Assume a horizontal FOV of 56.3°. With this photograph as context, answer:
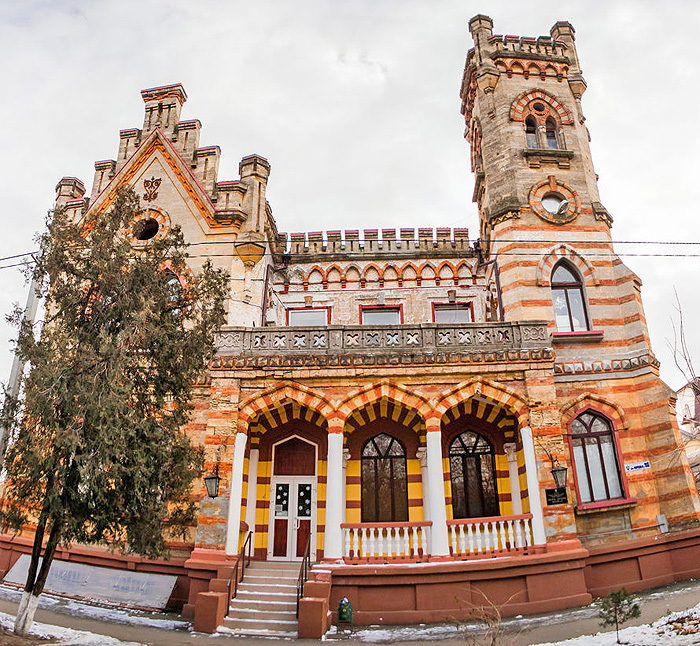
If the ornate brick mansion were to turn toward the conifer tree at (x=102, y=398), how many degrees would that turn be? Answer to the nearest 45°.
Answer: approximately 45° to its right

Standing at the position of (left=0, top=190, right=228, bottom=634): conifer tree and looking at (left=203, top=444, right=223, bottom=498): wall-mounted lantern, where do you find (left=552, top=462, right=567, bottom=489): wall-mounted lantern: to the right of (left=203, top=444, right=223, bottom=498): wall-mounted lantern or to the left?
right

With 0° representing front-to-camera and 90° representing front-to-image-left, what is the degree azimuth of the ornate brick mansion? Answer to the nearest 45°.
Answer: approximately 0°
